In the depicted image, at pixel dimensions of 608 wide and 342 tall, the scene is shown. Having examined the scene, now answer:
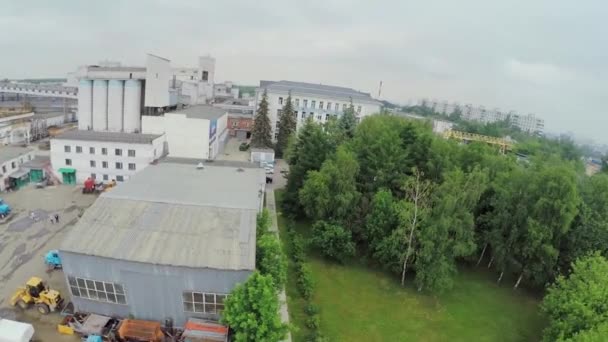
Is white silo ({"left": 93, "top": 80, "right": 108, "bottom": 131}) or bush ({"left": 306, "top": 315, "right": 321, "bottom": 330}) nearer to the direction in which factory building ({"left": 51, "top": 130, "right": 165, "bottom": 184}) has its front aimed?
the bush

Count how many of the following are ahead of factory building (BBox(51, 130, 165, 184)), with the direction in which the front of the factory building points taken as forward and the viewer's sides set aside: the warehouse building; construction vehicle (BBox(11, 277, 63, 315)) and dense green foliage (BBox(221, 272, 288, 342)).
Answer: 3

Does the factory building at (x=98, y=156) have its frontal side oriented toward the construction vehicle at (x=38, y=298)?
yes

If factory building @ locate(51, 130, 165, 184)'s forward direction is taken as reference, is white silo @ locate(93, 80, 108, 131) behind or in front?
behind

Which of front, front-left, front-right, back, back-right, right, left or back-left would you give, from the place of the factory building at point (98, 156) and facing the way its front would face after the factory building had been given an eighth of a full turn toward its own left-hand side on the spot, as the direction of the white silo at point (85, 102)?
back-left

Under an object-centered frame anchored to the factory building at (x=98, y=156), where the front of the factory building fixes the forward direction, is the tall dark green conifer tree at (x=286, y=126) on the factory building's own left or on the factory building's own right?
on the factory building's own left

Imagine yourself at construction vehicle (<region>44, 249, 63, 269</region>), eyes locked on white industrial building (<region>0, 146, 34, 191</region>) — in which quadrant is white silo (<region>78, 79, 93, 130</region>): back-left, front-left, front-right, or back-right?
front-right

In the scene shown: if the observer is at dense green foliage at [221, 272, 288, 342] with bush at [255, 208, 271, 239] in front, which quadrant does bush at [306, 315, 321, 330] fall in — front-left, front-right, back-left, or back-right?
front-right

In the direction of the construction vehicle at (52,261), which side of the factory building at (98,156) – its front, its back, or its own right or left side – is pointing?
front

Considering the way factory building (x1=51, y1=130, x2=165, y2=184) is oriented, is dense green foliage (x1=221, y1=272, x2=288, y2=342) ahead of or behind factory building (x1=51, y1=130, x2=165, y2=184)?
ahead

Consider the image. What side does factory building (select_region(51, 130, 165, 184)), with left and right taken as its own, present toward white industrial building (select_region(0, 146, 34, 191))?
right

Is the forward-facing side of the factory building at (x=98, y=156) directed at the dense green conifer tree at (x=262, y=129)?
no

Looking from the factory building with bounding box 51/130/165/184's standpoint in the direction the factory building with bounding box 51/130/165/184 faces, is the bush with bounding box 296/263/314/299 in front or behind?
in front

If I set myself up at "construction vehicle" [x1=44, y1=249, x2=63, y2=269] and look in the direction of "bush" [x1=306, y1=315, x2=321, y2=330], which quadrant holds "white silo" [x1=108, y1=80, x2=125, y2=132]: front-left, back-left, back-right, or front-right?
back-left

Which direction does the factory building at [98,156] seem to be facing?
toward the camera

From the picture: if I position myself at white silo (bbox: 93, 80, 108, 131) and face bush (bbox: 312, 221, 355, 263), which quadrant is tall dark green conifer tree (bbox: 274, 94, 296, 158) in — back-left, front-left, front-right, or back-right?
front-left
